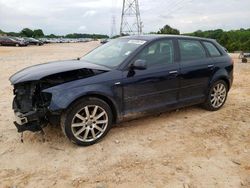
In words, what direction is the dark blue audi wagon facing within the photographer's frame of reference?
facing the viewer and to the left of the viewer
